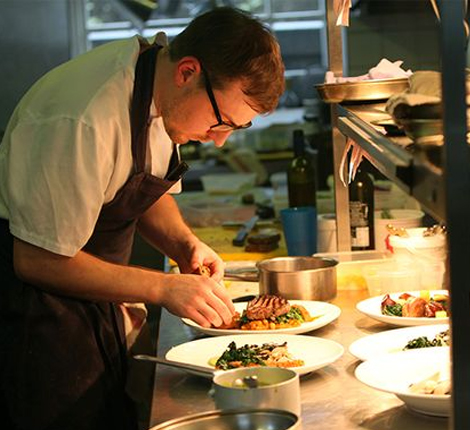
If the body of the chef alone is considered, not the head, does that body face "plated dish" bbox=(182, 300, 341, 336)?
yes

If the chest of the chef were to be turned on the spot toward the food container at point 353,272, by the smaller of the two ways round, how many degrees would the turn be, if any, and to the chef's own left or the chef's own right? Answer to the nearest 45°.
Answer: approximately 45° to the chef's own left

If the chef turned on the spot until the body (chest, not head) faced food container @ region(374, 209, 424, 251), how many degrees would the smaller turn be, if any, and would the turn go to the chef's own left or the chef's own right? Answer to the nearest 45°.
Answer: approximately 45° to the chef's own left

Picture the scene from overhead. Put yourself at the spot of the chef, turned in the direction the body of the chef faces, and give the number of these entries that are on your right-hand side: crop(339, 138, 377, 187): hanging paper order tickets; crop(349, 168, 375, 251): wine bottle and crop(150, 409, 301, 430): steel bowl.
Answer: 1

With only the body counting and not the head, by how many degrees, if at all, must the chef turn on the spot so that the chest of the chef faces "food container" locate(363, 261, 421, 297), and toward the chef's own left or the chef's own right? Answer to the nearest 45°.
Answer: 0° — they already face it

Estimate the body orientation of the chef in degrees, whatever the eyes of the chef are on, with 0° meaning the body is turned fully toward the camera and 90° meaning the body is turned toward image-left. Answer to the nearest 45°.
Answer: approximately 270°

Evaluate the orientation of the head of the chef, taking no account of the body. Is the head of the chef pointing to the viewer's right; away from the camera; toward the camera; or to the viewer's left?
to the viewer's right

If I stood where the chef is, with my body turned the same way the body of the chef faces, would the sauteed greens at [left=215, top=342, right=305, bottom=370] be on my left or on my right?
on my right

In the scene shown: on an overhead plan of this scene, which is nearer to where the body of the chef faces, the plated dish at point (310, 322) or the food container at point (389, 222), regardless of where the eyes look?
the plated dish

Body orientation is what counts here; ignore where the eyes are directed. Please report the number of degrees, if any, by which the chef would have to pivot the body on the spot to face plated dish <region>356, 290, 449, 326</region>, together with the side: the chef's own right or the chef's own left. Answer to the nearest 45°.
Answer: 0° — they already face it

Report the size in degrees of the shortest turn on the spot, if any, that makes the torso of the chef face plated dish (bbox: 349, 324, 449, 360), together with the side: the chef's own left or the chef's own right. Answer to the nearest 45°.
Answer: approximately 45° to the chef's own right

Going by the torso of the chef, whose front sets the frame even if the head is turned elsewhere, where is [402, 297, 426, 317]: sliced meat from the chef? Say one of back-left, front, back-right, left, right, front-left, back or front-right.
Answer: front

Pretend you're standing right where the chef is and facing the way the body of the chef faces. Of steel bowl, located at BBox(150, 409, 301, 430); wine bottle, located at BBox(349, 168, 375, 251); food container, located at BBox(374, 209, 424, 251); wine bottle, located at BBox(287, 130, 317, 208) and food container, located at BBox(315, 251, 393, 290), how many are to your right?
1

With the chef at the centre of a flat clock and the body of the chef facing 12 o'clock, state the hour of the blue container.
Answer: The blue container is roughly at 10 o'clock from the chef.

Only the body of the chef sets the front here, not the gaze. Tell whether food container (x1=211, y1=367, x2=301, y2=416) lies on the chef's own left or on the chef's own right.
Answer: on the chef's own right
